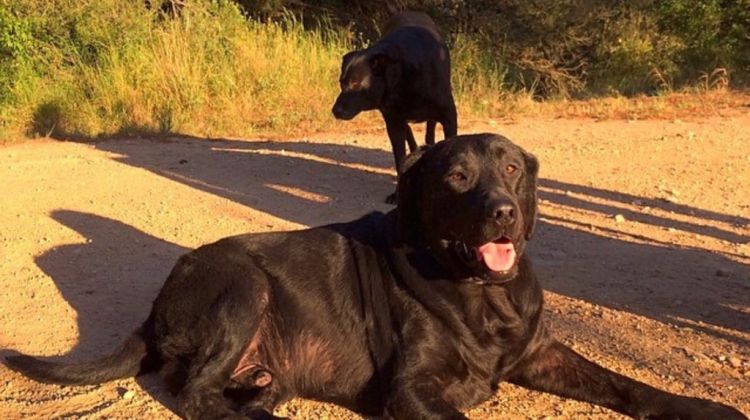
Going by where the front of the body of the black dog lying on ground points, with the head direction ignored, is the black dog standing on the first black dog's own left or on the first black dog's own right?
on the first black dog's own left

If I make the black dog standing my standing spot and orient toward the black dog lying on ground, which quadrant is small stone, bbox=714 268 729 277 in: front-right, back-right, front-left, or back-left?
front-left

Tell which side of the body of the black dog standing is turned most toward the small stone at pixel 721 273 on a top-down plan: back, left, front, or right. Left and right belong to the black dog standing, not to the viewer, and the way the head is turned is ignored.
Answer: left

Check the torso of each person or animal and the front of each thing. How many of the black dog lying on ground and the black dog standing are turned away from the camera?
0

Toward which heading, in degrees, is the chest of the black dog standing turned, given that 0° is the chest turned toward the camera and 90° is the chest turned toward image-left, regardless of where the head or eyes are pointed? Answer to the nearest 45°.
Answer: approximately 45°

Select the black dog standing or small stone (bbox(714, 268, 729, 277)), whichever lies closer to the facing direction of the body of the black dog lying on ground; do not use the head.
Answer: the small stone

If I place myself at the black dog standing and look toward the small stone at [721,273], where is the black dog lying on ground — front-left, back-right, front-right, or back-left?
front-right

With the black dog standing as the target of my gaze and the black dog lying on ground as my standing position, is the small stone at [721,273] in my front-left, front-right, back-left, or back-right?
front-right

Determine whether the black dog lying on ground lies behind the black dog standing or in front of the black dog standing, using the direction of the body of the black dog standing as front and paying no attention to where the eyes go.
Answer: in front

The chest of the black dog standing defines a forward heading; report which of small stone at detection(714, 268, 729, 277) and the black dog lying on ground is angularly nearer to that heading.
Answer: the black dog lying on ground
